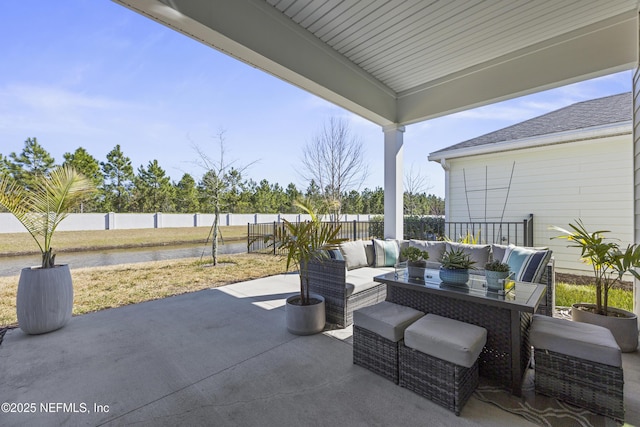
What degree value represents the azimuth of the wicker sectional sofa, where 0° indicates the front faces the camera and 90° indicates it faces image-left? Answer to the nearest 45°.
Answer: approximately 0°

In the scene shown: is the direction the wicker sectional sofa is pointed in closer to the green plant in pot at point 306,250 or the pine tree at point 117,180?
the green plant in pot

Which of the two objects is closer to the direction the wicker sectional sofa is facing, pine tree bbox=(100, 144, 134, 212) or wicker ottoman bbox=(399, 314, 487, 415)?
the wicker ottoman

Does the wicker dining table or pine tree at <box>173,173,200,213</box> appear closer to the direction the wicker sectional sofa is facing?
the wicker dining table

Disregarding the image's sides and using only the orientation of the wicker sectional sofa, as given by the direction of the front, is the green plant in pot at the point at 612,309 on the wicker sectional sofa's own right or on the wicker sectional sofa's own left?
on the wicker sectional sofa's own left

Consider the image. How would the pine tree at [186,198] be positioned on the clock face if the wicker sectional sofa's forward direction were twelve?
The pine tree is roughly at 4 o'clock from the wicker sectional sofa.

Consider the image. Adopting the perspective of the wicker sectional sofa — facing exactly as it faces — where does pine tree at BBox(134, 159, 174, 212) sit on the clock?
The pine tree is roughly at 4 o'clock from the wicker sectional sofa.
